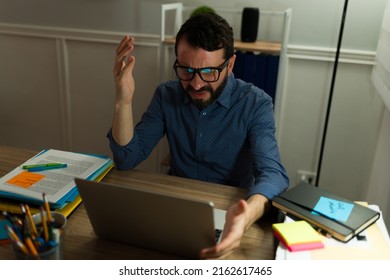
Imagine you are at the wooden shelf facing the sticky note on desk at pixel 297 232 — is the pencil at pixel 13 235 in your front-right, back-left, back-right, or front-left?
front-right

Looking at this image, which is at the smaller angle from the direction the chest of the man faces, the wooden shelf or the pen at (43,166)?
the pen

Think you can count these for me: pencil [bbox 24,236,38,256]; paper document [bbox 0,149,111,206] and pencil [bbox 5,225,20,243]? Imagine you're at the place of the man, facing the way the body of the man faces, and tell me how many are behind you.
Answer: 0

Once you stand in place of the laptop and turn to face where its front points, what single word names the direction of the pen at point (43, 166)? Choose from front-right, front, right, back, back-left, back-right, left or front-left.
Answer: left

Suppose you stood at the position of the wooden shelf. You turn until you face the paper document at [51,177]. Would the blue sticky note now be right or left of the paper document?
left

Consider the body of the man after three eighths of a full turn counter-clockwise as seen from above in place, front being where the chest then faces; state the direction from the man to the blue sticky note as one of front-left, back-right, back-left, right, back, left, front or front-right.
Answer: front-right

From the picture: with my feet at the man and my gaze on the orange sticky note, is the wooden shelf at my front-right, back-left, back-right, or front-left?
back-right

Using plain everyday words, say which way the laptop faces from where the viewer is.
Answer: facing away from the viewer and to the right of the viewer

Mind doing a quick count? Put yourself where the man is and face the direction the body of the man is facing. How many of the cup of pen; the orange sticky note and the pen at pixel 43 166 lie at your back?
0

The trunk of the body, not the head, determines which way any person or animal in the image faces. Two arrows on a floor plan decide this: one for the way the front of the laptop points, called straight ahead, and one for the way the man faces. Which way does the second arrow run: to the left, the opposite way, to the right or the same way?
the opposite way

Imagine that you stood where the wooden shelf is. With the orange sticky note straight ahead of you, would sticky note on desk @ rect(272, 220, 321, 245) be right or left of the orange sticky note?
left

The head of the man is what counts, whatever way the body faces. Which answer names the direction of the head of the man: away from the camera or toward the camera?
toward the camera
